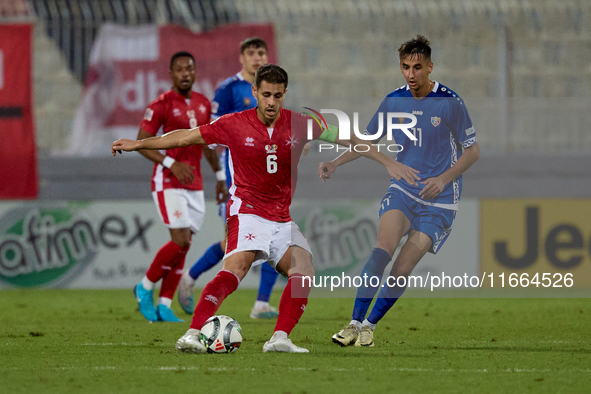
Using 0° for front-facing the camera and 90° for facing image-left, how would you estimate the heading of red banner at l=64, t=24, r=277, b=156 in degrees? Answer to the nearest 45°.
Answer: approximately 0°

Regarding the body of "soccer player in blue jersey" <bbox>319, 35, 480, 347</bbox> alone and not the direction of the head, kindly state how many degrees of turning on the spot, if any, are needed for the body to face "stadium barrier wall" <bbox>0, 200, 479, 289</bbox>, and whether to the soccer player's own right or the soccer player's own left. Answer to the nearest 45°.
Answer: approximately 90° to the soccer player's own right

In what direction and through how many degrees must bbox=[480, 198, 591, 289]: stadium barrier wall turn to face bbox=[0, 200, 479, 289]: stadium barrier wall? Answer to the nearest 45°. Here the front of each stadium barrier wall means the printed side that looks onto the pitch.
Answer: approximately 90° to its right

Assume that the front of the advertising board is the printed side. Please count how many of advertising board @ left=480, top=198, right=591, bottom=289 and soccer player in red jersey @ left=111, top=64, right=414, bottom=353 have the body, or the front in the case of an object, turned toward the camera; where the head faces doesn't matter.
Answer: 2

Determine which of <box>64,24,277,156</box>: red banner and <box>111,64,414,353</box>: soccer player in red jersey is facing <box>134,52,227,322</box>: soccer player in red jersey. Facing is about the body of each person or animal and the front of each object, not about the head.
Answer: the red banner

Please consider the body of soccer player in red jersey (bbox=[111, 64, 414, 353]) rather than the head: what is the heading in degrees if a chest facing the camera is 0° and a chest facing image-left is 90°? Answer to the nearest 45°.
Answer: approximately 0°

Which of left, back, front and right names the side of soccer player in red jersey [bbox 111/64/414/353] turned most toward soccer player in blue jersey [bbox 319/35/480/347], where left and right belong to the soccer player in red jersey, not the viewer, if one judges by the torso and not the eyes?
left

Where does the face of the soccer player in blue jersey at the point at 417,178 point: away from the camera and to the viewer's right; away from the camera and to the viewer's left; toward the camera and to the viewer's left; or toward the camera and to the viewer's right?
toward the camera and to the viewer's left

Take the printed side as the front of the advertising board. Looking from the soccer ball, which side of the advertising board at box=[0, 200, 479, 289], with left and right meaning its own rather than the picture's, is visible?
front

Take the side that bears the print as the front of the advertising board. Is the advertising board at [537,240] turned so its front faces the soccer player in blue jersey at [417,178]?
yes

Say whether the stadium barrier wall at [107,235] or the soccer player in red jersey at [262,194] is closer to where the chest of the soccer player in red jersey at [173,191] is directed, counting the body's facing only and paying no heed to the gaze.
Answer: the soccer player in red jersey

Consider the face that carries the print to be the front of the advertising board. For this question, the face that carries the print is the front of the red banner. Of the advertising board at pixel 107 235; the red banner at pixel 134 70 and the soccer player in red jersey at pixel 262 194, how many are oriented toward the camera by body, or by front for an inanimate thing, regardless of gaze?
3
